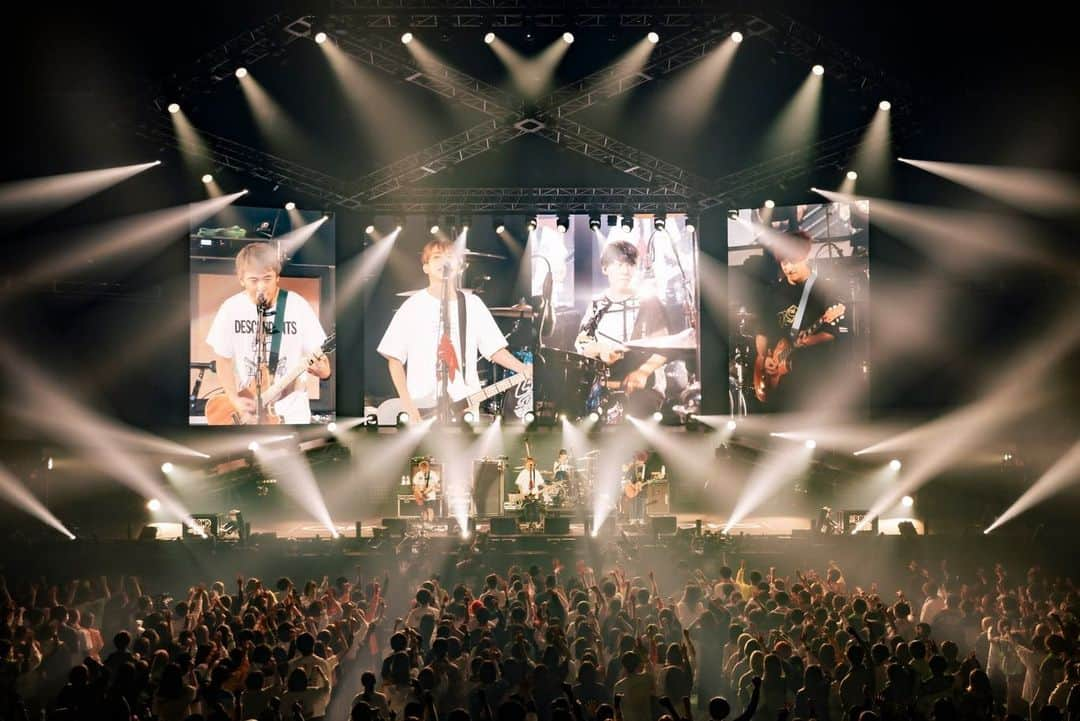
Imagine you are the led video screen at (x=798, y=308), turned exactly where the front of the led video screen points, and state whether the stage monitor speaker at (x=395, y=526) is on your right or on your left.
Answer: on your right

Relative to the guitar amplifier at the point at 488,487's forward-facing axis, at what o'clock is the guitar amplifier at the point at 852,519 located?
the guitar amplifier at the point at 852,519 is roughly at 10 o'clock from the guitar amplifier at the point at 488,487.

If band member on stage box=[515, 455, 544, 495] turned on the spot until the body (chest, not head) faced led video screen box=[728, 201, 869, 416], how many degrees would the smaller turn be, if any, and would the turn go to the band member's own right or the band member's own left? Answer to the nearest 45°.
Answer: approximately 90° to the band member's own left

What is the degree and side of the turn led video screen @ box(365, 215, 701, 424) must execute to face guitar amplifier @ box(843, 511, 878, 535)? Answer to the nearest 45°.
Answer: approximately 45° to its left

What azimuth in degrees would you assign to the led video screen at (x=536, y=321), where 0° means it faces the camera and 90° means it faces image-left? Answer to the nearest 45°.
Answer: approximately 0°

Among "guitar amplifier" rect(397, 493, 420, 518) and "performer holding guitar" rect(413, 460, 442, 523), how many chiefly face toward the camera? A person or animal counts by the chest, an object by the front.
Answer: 2
